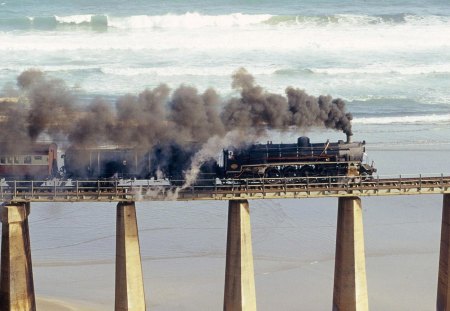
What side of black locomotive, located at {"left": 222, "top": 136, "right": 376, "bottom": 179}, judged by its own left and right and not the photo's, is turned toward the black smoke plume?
back

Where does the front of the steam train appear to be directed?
to the viewer's right

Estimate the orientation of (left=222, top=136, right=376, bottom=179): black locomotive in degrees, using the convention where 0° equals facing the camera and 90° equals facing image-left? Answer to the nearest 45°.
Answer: approximately 270°

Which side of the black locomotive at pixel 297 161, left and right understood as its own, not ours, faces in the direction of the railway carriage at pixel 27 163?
back
